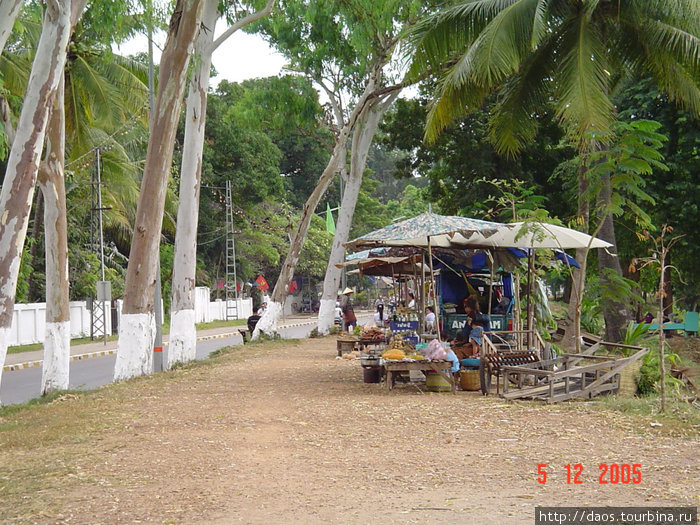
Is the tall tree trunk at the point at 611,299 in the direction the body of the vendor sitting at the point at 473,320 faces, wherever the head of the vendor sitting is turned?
no

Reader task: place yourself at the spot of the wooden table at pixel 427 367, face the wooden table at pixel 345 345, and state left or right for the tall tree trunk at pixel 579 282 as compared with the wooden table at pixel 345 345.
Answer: right

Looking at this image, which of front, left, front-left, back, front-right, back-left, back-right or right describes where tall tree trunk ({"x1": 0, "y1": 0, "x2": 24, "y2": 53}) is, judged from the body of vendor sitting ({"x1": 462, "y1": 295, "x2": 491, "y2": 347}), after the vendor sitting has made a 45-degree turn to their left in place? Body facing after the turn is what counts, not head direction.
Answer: front

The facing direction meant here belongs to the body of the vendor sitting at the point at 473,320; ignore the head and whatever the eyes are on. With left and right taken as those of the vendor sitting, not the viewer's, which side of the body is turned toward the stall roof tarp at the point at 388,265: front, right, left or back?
right

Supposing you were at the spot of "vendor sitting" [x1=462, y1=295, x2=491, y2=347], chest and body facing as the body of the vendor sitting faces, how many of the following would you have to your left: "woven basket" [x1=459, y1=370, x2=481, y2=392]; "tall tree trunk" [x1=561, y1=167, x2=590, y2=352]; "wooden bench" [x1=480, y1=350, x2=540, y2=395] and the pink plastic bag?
3

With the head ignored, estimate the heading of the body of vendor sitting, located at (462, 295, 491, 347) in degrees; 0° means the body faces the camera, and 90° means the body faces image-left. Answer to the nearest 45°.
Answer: approximately 90°

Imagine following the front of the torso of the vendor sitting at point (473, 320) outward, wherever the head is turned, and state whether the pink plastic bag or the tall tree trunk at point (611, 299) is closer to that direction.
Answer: the pink plastic bag

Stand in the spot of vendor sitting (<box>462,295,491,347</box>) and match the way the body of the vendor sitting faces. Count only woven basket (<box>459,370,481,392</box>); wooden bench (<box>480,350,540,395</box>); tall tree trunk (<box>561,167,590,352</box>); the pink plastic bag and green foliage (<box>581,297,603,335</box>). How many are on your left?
3

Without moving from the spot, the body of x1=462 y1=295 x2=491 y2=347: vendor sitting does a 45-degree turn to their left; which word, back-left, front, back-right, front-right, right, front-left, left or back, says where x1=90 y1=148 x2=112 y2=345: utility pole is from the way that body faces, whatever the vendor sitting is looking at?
right

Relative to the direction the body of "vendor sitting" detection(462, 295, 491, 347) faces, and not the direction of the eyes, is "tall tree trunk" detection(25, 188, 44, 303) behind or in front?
in front
